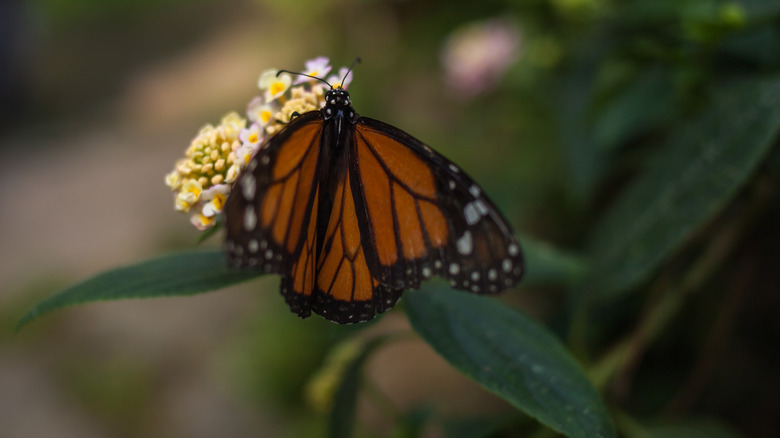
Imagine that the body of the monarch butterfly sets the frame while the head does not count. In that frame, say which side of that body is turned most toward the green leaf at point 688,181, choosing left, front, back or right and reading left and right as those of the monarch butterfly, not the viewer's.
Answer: right

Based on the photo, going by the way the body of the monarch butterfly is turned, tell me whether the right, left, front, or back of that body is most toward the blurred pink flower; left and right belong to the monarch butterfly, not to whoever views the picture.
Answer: front

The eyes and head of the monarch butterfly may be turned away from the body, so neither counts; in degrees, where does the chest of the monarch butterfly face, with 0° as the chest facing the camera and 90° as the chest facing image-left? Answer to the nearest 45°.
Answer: approximately 180°
